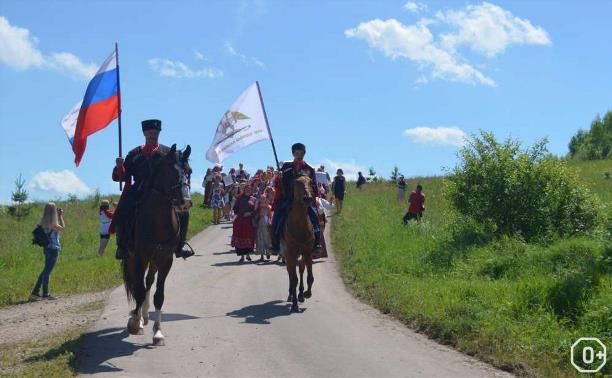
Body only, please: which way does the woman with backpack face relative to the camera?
to the viewer's right

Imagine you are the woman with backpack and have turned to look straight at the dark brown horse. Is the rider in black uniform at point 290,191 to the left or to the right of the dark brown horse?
left

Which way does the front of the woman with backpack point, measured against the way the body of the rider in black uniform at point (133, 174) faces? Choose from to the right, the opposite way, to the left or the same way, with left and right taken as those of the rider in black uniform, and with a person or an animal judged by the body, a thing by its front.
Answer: to the left

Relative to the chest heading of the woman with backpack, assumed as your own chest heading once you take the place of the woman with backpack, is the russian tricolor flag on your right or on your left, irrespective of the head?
on your right

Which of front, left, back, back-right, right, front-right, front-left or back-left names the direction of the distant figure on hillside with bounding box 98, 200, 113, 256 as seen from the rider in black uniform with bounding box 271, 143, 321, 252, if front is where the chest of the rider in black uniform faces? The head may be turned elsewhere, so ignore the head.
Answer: back-right

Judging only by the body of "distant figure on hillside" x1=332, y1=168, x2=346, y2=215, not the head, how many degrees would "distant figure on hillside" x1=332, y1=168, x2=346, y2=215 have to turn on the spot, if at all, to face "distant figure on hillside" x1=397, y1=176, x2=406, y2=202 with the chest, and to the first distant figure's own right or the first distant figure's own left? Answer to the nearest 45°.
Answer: approximately 135° to the first distant figure's own left

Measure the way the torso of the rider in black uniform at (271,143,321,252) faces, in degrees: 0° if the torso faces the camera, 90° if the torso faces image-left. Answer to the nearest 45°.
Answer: approximately 0°

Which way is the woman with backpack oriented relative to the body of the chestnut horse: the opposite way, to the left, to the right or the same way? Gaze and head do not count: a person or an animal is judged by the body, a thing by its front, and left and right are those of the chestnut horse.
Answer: to the left

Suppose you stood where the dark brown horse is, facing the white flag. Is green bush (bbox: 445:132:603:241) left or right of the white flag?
right
